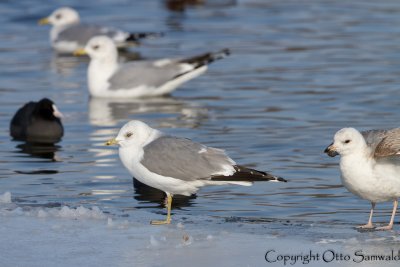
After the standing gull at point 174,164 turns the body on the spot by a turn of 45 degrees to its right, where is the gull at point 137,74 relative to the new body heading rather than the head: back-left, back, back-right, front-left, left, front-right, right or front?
front-right

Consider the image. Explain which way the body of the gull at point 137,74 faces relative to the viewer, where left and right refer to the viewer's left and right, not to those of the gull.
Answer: facing to the left of the viewer

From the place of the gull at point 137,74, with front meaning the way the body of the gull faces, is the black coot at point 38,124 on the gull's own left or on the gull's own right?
on the gull's own left

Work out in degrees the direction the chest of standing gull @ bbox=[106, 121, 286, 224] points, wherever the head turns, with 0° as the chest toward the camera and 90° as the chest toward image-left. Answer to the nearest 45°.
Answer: approximately 90°

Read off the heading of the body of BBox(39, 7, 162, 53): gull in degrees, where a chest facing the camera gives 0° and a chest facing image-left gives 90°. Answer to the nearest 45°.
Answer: approximately 90°

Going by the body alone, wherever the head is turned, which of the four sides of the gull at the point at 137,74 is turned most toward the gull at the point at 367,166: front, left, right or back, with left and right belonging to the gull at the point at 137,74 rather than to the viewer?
left

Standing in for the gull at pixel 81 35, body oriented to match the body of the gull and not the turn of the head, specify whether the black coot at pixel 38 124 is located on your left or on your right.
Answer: on your left

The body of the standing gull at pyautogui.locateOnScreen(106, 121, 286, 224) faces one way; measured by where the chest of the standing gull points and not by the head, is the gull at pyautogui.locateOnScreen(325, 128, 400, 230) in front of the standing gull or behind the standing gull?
behind

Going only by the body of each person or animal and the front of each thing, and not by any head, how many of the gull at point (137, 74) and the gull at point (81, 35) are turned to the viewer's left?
2

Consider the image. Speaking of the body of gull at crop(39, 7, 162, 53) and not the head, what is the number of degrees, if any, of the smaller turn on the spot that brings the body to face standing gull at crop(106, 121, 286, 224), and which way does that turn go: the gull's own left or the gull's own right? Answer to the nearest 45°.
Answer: approximately 90° to the gull's own left
